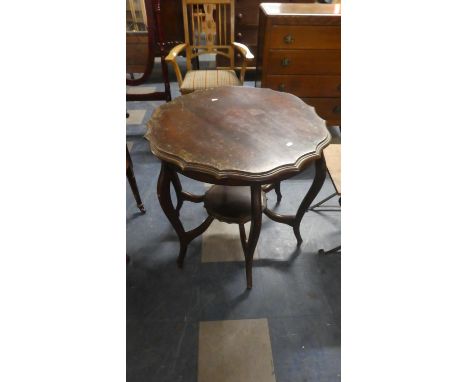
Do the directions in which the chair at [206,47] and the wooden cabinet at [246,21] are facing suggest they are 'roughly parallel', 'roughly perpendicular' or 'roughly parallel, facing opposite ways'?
roughly parallel

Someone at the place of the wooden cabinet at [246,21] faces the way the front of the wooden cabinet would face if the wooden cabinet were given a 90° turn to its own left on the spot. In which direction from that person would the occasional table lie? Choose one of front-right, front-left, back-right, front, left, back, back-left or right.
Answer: right

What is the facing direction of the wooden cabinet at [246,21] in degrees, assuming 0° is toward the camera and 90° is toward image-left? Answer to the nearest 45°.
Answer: approximately 0°

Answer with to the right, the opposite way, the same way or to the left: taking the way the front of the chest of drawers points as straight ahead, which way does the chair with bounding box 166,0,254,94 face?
the same way

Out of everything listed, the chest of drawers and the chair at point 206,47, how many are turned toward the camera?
2

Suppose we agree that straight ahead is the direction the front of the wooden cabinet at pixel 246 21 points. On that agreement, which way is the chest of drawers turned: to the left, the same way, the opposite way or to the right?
the same way

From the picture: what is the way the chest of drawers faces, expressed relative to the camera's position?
facing the viewer

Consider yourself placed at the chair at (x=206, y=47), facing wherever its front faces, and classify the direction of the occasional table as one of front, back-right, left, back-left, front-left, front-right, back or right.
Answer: front

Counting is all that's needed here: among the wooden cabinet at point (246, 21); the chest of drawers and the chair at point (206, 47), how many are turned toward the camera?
3

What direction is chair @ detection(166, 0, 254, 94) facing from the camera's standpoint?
toward the camera

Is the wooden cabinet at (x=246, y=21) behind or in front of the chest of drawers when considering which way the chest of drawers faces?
behind
